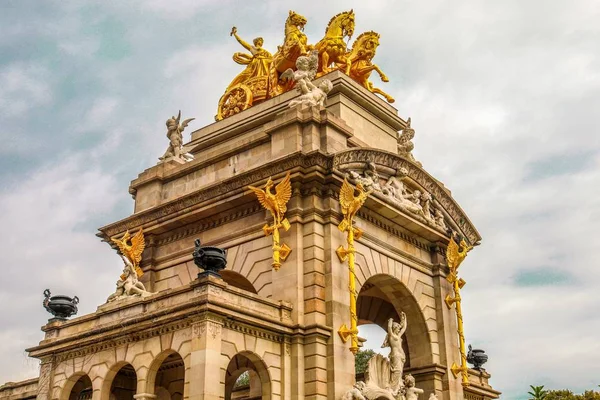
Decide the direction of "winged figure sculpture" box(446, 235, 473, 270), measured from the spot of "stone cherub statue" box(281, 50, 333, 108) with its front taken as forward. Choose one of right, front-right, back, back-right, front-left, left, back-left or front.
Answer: back-left

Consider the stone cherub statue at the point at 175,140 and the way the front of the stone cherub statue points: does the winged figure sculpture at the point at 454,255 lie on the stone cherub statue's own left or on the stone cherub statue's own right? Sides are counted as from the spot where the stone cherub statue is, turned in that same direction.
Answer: on the stone cherub statue's own left

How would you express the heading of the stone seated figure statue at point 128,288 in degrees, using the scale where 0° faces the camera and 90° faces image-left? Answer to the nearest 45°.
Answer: approximately 45°

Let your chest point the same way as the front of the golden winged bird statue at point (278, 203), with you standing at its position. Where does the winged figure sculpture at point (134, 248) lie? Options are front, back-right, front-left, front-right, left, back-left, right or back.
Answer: right

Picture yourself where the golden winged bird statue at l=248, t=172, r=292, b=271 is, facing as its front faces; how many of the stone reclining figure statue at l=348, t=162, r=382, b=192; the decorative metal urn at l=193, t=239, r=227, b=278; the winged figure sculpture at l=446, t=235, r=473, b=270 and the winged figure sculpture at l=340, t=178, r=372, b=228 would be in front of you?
1

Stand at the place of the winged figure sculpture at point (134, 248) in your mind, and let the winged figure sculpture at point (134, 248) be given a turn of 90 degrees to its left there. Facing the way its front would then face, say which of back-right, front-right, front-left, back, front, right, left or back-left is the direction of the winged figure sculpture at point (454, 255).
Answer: front-left

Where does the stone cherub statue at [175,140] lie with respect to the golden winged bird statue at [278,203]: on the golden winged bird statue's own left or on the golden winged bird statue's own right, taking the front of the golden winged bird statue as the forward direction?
on the golden winged bird statue's own right

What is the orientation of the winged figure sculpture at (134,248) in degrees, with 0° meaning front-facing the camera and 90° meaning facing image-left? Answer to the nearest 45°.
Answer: approximately 45°

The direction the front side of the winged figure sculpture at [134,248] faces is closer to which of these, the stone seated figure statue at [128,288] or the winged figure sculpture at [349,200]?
the stone seated figure statue

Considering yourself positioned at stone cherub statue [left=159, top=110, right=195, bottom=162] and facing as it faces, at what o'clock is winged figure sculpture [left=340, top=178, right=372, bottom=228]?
The winged figure sculpture is roughly at 9 o'clock from the stone cherub statue.
